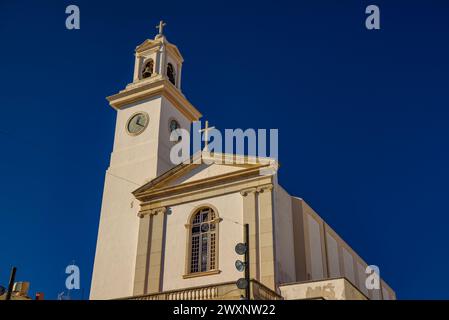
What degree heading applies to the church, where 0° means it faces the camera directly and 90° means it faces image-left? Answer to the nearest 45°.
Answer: approximately 45°
